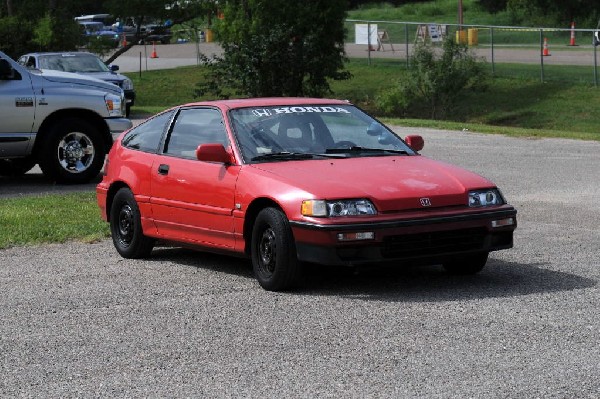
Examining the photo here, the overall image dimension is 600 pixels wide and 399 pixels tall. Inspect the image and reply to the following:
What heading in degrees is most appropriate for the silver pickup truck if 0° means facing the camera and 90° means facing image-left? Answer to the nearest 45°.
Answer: approximately 270°

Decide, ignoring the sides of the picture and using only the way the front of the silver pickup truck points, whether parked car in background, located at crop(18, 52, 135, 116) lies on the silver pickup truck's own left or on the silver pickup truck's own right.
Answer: on the silver pickup truck's own left

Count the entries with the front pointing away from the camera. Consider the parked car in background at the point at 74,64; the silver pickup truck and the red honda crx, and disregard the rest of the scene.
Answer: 0

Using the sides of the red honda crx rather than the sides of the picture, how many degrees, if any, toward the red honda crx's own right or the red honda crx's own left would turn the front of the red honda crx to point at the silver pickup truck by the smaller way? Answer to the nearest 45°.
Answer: approximately 180°

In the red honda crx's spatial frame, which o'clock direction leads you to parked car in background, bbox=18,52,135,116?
The parked car in background is roughly at 7 o'clock from the red honda crx.

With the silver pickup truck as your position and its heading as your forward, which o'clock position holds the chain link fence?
The chain link fence is roughly at 10 o'clock from the silver pickup truck.

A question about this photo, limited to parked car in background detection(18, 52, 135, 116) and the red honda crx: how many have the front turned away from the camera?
0

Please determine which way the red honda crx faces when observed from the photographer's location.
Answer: facing the viewer and to the right of the viewer

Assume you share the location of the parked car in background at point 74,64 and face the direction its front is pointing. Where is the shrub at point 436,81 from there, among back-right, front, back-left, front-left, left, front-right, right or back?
front-left

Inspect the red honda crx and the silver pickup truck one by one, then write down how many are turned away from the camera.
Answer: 0

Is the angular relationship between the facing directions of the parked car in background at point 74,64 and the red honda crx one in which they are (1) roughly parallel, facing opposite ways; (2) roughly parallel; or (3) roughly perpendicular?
roughly parallel

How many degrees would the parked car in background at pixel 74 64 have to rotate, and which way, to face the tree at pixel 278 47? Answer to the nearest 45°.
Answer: approximately 45° to its left

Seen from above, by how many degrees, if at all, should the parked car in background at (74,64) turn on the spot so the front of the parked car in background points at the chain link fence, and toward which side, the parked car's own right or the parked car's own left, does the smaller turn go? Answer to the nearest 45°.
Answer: approximately 90° to the parked car's own left

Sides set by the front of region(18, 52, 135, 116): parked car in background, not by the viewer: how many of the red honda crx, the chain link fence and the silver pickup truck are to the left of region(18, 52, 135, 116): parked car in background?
1

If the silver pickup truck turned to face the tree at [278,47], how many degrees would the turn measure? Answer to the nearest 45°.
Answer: approximately 90° to its left

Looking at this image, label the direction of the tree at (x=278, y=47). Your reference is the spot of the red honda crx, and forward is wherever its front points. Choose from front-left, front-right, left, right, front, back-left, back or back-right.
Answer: back-left
